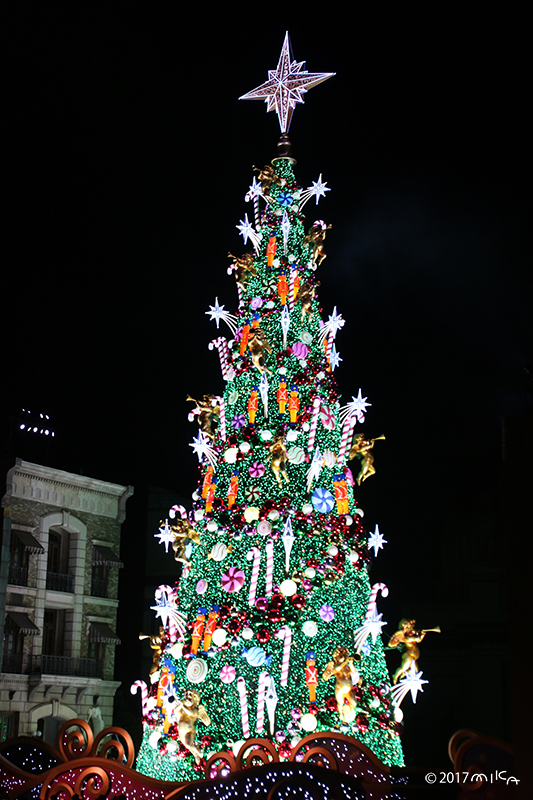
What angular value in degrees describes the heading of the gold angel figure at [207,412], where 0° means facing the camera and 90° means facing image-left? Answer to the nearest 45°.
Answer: approximately 90°

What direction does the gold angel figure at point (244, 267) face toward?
to the viewer's left

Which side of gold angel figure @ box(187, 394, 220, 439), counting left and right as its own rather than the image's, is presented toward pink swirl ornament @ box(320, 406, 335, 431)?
back

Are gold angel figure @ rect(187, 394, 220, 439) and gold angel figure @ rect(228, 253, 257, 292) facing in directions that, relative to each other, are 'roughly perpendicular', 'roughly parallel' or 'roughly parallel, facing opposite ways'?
roughly parallel

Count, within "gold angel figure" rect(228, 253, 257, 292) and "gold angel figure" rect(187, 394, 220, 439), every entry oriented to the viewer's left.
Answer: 2

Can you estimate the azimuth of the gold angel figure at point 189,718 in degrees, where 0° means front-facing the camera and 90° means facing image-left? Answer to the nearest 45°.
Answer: approximately 45°
